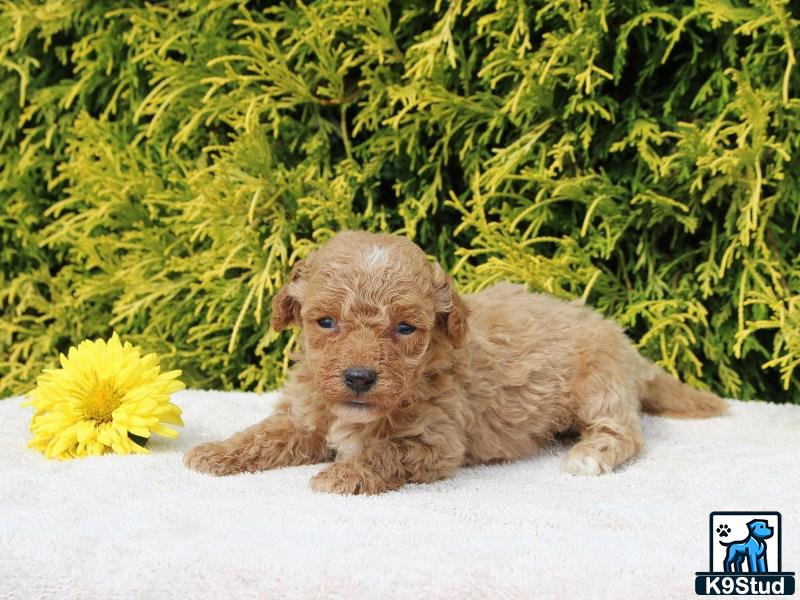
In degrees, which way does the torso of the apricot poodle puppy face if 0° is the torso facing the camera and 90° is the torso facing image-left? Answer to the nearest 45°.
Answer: approximately 45°

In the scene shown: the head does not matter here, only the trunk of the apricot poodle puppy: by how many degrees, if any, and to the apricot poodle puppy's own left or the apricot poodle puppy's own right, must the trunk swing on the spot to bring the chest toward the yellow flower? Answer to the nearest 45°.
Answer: approximately 45° to the apricot poodle puppy's own right
